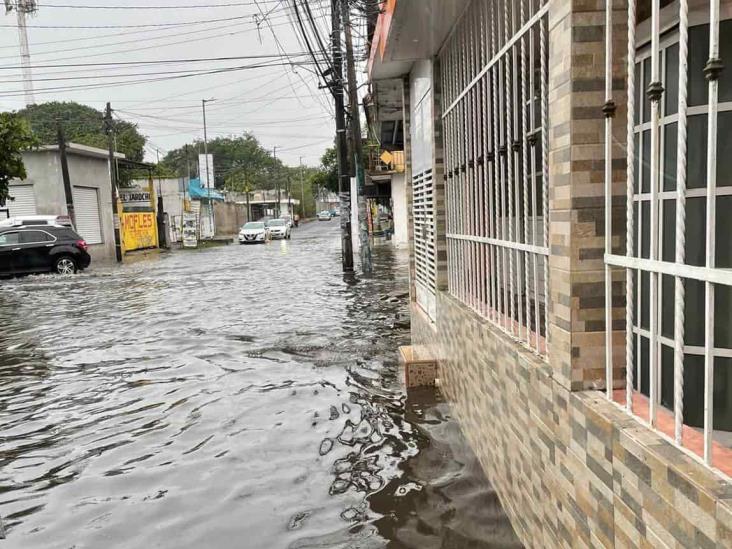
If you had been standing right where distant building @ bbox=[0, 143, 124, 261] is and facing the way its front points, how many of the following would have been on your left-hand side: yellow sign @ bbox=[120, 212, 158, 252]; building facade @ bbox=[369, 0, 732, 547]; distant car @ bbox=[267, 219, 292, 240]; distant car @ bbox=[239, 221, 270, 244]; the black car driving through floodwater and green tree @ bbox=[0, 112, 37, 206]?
3

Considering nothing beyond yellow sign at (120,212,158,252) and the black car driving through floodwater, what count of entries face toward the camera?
1

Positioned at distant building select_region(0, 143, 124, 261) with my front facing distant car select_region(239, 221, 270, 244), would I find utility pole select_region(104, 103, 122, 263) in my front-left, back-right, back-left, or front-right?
front-right

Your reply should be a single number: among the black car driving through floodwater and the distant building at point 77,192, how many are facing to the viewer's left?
1

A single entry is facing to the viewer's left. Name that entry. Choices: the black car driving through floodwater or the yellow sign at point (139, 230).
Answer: the black car driving through floodwater

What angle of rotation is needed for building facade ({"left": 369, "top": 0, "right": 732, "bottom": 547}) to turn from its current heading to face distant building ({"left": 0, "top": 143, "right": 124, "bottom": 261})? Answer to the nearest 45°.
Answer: approximately 90° to its right

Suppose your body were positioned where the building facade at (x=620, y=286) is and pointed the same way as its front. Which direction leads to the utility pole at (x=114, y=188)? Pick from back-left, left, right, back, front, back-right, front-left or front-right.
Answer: right

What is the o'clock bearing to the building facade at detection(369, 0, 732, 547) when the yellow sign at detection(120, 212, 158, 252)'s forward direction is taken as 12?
The building facade is roughly at 12 o'clock from the yellow sign.

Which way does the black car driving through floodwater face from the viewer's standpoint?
to the viewer's left

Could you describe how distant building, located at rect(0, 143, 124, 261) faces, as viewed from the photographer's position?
facing the viewer and to the right of the viewer

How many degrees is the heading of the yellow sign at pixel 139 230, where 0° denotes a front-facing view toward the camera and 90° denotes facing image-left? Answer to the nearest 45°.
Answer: approximately 0°

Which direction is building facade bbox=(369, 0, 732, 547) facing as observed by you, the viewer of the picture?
facing the viewer and to the left of the viewer

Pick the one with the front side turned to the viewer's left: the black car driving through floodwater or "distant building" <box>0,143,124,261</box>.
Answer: the black car driving through floodwater

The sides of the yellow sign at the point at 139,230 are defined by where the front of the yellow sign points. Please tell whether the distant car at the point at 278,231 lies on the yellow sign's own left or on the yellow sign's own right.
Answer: on the yellow sign's own left
